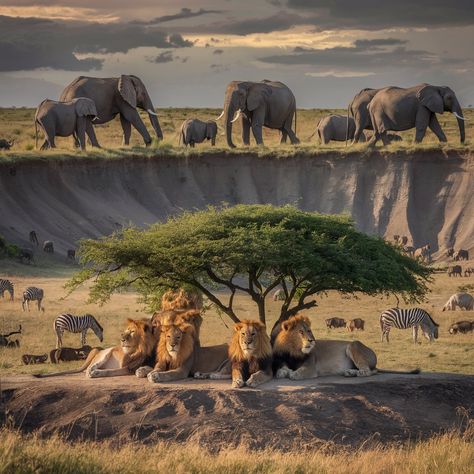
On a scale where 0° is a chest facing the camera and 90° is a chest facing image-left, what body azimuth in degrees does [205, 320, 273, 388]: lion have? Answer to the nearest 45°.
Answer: approximately 0°

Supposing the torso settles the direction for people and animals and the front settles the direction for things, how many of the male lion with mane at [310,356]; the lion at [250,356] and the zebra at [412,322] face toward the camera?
1

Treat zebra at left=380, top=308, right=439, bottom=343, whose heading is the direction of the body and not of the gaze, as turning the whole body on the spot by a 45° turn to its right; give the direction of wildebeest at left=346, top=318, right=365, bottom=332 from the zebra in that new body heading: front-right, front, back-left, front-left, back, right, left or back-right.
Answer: back

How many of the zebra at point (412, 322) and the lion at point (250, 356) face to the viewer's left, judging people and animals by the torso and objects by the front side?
0

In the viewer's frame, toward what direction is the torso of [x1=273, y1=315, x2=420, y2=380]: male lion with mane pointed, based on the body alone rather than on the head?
to the viewer's left

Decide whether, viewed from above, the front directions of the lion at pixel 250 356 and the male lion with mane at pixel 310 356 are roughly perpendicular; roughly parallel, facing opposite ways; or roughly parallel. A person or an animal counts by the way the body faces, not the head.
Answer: roughly perpendicular

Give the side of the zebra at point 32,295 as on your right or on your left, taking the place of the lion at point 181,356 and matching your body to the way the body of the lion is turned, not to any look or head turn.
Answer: on your right

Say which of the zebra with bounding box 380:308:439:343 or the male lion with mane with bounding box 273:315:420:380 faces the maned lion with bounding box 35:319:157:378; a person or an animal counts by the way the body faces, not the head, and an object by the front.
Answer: the male lion with mane

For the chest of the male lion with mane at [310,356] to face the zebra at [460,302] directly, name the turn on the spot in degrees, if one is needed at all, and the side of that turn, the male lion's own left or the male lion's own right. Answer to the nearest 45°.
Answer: approximately 90° to the male lion's own right

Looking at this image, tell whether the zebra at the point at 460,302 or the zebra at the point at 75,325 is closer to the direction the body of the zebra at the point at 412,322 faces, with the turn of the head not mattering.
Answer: the zebra at the point at 460,302

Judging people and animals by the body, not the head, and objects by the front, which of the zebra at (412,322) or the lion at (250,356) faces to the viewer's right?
the zebra

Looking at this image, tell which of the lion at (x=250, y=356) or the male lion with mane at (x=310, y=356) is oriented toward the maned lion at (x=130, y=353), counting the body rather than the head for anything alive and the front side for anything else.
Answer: the male lion with mane

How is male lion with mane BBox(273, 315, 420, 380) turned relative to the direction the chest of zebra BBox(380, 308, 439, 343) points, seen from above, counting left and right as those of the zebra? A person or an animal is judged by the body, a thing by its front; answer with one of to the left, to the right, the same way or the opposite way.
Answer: the opposite way

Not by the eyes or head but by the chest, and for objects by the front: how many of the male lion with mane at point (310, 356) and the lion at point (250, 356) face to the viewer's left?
1

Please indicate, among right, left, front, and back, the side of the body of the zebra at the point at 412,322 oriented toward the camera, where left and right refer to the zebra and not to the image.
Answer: right

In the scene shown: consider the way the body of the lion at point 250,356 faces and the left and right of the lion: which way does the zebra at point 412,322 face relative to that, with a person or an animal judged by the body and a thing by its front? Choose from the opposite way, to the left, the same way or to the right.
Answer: to the left
